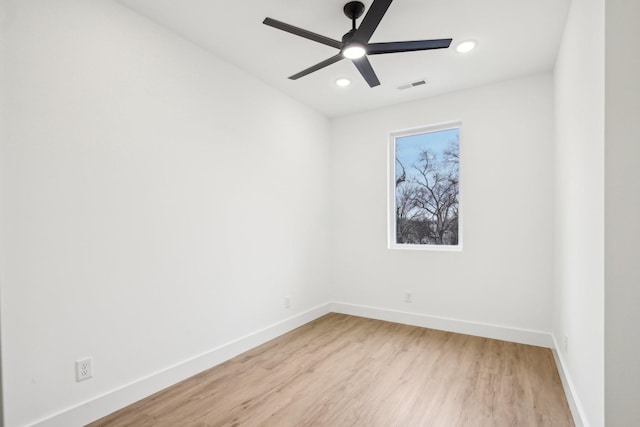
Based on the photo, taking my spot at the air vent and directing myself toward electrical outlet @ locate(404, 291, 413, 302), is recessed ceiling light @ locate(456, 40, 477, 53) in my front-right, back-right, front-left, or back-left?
back-right

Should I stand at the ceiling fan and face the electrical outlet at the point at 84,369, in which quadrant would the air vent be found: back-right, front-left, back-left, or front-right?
back-right

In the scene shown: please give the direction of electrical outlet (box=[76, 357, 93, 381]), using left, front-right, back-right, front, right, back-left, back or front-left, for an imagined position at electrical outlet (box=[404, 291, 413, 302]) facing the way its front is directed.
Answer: front-right

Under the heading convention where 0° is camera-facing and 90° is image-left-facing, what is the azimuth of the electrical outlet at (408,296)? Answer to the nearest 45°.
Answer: approximately 0°
